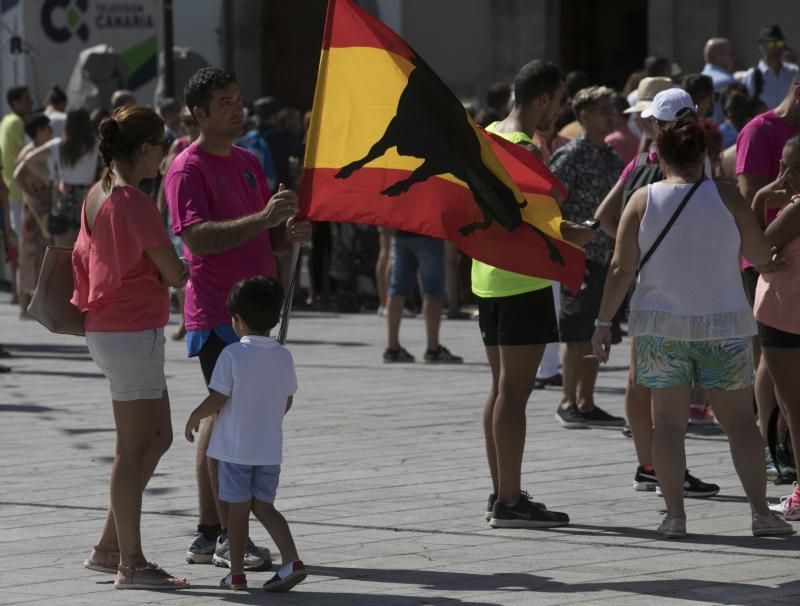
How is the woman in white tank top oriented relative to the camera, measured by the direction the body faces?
away from the camera

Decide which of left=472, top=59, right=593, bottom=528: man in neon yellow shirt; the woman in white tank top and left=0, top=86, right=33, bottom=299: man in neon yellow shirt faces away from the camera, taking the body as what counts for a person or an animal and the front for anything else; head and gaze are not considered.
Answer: the woman in white tank top

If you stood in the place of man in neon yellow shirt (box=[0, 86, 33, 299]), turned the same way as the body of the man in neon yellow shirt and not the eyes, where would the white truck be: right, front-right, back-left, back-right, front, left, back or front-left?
left

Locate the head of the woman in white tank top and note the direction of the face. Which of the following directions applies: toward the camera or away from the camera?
away from the camera
